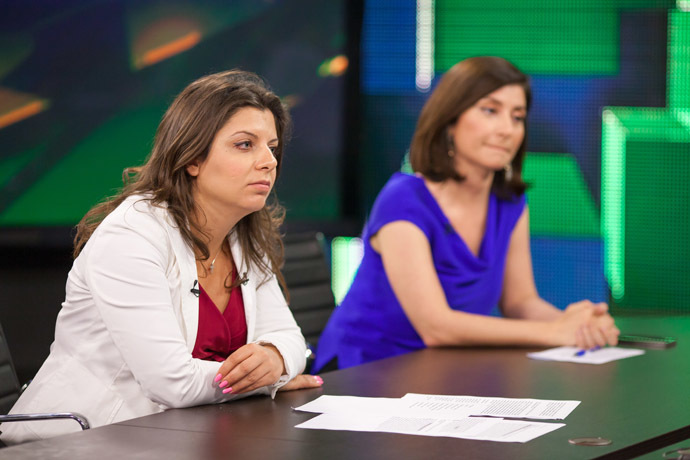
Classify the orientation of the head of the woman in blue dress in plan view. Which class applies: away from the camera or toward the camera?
toward the camera

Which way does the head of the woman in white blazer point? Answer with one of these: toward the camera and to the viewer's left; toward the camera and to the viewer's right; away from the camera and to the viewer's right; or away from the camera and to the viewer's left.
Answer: toward the camera and to the viewer's right

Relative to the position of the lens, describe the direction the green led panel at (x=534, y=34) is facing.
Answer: facing the viewer

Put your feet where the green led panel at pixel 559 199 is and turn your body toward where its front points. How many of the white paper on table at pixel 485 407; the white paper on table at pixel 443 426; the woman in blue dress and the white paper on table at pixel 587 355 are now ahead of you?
4

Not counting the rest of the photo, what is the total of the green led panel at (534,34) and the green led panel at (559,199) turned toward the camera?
2

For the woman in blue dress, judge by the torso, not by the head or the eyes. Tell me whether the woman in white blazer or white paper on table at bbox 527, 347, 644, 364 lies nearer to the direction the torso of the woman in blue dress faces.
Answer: the white paper on table

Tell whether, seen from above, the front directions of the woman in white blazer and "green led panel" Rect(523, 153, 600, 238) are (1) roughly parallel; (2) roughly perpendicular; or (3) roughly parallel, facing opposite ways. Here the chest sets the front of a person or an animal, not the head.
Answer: roughly perpendicular

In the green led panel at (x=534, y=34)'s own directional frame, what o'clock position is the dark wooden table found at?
The dark wooden table is roughly at 12 o'clock from the green led panel.

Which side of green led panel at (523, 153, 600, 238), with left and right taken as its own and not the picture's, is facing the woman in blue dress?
front

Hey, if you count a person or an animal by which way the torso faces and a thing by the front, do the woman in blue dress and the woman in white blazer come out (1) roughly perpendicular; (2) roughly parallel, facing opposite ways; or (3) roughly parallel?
roughly parallel

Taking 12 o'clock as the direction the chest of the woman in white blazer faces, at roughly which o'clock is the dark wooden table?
The dark wooden table is roughly at 12 o'clock from the woman in white blazer.
